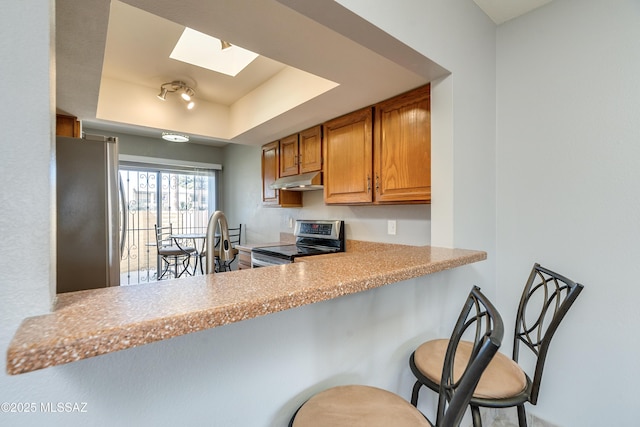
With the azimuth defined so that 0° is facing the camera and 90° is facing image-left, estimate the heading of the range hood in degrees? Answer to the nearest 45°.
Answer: approximately 45°

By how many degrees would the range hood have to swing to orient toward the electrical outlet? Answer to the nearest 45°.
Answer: approximately 90° to its left

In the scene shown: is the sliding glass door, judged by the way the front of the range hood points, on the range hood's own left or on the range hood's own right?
on the range hood's own right

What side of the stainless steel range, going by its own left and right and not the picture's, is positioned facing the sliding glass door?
right

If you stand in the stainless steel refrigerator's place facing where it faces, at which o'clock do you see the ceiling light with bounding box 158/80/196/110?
The ceiling light is roughly at 10 o'clock from the stainless steel refrigerator.

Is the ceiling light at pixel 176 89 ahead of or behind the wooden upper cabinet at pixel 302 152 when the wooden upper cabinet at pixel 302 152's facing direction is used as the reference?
ahead

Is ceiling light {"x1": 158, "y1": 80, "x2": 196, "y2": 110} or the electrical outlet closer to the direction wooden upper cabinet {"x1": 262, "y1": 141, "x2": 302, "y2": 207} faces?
the ceiling light

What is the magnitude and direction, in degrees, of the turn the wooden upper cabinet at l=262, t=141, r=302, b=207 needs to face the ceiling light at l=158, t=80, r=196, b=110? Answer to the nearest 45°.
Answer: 0° — it already faces it

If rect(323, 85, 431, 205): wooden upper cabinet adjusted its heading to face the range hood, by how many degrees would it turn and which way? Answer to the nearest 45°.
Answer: approximately 90° to its right
